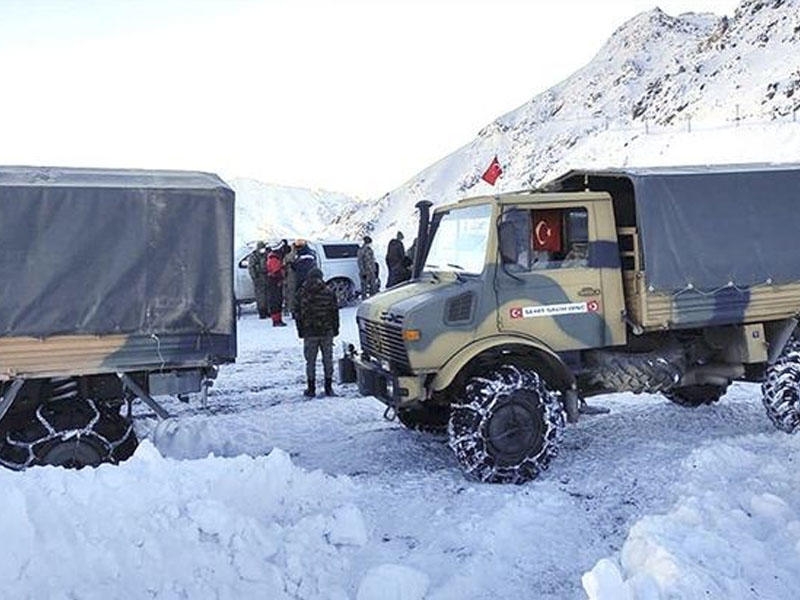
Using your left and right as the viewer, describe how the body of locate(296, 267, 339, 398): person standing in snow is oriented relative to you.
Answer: facing away from the viewer

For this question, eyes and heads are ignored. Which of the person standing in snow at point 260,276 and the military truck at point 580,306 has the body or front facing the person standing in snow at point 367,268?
the person standing in snow at point 260,276

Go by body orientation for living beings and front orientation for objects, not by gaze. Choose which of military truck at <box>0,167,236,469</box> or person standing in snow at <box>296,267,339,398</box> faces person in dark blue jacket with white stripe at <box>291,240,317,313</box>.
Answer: the person standing in snow

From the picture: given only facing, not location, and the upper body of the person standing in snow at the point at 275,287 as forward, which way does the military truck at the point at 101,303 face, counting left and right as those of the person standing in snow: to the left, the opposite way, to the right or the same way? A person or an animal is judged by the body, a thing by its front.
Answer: the opposite way

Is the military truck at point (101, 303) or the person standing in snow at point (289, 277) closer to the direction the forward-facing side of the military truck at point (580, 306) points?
the military truck
